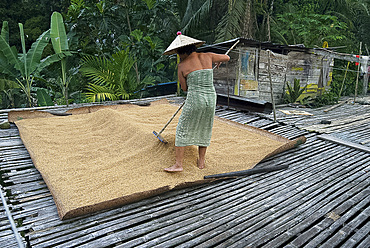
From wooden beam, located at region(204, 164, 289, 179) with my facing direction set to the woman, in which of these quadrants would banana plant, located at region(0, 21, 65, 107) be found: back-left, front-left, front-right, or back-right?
front-right

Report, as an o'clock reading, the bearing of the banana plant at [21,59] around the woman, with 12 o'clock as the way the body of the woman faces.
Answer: The banana plant is roughly at 12 o'clock from the woman.

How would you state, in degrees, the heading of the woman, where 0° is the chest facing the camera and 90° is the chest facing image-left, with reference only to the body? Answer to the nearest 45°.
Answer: approximately 135°

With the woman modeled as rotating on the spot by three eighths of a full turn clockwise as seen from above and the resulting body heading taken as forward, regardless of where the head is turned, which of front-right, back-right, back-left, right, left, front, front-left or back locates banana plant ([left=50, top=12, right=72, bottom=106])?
back-left
